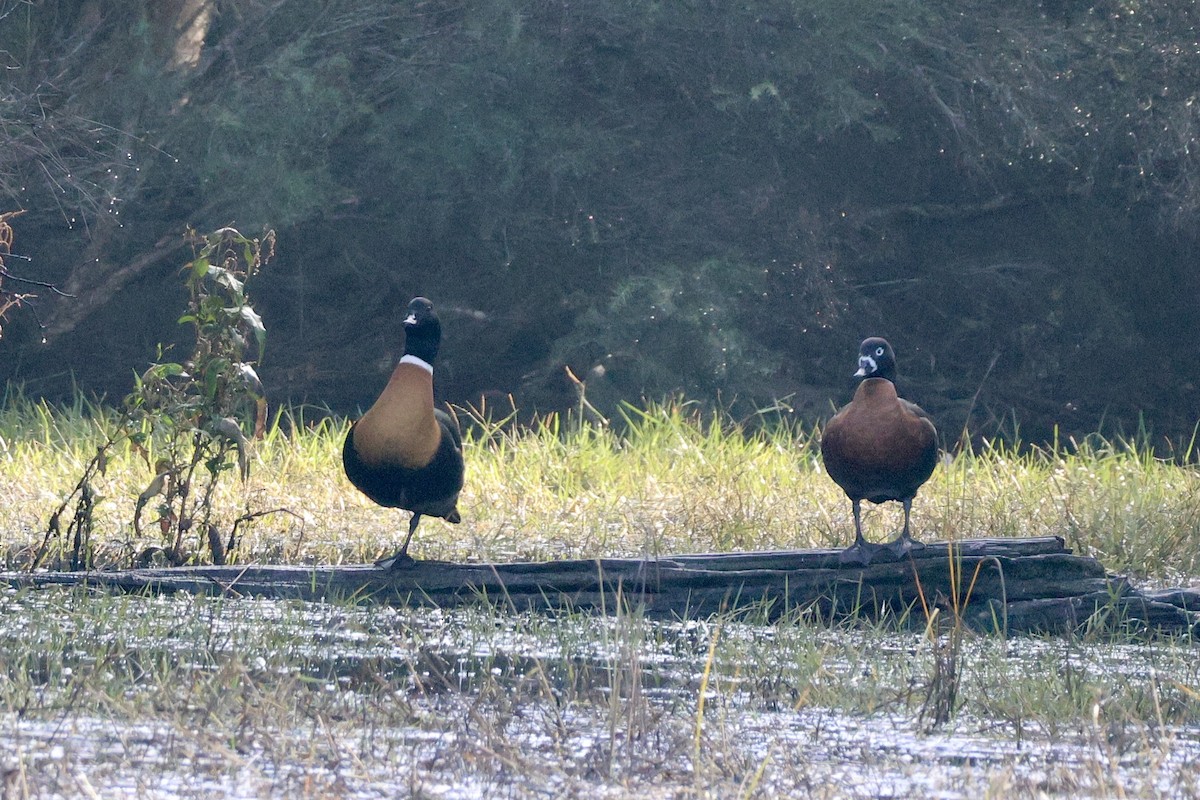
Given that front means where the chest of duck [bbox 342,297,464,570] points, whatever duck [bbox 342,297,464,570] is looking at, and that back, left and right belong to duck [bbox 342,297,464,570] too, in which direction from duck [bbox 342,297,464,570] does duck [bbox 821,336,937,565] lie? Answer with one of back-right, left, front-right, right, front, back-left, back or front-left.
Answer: back-left

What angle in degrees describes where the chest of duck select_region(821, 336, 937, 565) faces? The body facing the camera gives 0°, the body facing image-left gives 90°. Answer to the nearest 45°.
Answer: approximately 0°

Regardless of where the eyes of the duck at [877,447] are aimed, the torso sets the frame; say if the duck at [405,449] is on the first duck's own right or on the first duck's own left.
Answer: on the first duck's own right

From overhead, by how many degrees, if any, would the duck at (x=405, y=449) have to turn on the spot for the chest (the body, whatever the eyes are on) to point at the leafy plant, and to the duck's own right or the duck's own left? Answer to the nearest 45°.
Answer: approximately 90° to the duck's own right

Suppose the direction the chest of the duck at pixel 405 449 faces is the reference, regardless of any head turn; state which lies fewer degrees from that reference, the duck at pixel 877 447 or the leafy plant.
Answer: the leafy plant

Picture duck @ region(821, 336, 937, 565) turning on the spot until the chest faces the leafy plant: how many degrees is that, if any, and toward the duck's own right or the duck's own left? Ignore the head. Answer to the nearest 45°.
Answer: approximately 90° to the duck's own right

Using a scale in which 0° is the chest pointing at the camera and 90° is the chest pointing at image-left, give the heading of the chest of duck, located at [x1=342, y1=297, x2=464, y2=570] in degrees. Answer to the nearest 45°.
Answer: approximately 45°
